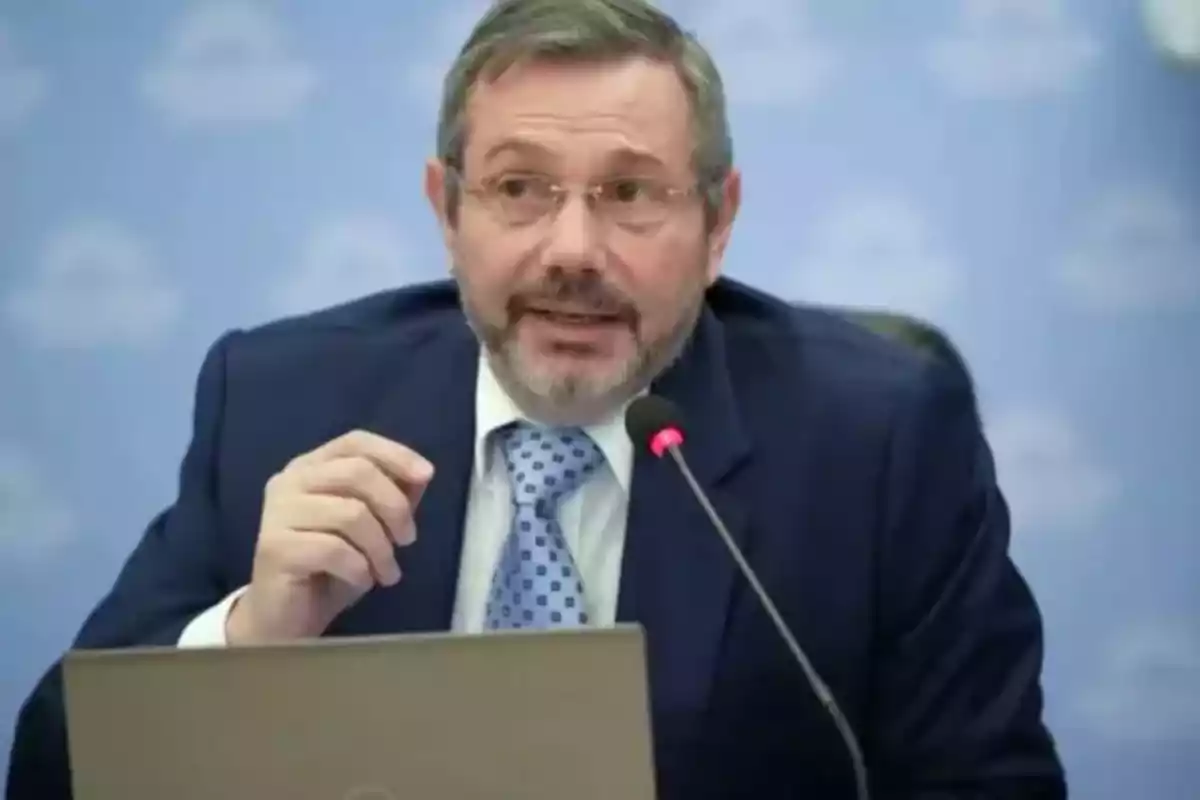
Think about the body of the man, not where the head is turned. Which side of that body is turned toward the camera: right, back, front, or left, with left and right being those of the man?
front

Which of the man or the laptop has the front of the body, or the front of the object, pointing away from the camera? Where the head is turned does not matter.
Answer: the laptop

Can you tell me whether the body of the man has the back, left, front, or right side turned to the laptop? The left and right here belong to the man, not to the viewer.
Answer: front

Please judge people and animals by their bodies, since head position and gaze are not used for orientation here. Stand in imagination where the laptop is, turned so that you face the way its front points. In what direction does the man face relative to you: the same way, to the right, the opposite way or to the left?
the opposite way

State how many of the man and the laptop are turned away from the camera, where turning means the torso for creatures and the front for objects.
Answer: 1

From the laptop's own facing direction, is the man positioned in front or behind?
in front

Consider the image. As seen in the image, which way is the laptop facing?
away from the camera
